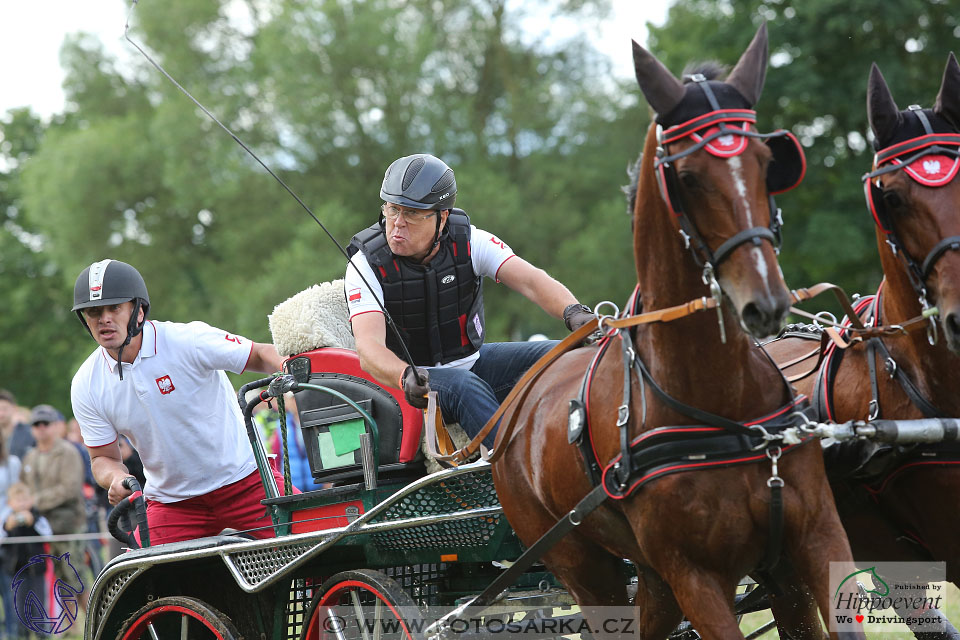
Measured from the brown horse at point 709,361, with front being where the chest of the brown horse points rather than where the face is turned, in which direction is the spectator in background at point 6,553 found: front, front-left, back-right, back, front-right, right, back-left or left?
back

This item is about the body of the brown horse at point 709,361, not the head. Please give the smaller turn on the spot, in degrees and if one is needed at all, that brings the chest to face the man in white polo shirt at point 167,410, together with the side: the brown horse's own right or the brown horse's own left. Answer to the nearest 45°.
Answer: approximately 180°

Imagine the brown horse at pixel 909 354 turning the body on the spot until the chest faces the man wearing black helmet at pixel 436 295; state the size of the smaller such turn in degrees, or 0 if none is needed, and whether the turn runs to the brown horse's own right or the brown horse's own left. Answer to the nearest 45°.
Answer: approximately 135° to the brown horse's own right

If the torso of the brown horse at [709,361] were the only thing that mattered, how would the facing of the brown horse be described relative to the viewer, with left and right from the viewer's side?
facing the viewer and to the right of the viewer

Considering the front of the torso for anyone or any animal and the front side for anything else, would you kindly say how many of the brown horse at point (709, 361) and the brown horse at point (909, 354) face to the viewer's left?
0

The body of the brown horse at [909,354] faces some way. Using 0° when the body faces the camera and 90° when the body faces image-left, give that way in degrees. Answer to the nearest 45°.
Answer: approximately 315°

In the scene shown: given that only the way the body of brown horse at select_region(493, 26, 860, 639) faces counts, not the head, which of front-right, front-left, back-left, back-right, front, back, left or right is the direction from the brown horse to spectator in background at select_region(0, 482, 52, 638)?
back

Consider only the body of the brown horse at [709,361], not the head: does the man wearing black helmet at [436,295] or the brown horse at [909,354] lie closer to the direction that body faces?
the brown horse

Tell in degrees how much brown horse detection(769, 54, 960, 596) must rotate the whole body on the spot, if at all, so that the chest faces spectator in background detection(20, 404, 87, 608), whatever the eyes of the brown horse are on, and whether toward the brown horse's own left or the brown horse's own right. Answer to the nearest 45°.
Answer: approximately 180°

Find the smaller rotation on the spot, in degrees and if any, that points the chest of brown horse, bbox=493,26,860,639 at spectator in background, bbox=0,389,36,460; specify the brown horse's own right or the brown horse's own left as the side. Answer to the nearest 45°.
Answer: approximately 180°

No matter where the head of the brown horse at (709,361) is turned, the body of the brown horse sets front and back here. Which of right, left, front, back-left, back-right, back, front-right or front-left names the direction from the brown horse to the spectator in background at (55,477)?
back
